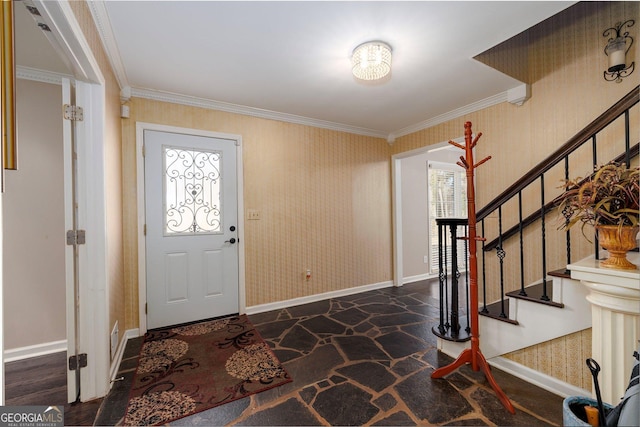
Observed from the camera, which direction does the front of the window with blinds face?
facing the viewer and to the right of the viewer

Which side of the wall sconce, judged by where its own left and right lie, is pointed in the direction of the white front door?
front

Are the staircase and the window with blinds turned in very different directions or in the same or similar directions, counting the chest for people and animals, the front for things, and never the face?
very different directions

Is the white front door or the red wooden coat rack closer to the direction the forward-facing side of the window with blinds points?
the red wooden coat rack

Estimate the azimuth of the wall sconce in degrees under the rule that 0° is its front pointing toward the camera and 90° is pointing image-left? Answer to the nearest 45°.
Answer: approximately 45°

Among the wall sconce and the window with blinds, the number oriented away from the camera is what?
0

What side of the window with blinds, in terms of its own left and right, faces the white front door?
right

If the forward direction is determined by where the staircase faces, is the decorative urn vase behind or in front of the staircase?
behind

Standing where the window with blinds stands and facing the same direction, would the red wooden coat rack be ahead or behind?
ahead

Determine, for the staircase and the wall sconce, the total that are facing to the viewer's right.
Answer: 0

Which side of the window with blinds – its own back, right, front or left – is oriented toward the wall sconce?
front
